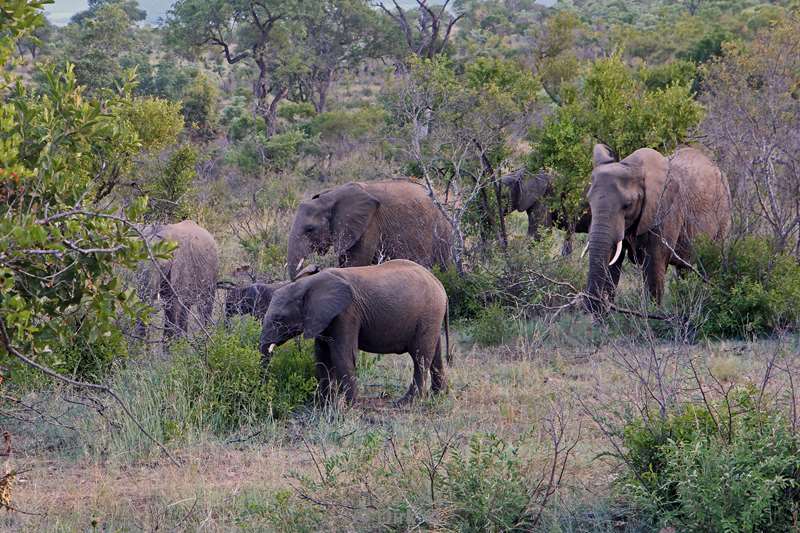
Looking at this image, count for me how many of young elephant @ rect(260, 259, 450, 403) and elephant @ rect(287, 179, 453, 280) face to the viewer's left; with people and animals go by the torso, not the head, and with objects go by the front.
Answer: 2

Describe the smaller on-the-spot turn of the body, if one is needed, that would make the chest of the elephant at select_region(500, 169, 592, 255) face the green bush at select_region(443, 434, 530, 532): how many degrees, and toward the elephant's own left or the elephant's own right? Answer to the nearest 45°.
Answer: approximately 45° to the elephant's own left

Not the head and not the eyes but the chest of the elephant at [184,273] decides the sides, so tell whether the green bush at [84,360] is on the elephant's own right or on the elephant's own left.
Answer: on the elephant's own left

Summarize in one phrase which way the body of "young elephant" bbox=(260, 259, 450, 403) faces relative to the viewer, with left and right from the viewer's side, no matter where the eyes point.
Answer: facing to the left of the viewer

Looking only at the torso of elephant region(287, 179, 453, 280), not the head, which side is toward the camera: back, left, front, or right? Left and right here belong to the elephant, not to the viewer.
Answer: left

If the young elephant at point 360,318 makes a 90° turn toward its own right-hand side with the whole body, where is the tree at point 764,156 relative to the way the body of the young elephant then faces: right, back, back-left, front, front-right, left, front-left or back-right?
front-right

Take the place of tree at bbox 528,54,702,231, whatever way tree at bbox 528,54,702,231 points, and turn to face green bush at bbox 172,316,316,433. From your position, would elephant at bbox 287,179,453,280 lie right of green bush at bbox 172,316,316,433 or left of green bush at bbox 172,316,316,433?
right

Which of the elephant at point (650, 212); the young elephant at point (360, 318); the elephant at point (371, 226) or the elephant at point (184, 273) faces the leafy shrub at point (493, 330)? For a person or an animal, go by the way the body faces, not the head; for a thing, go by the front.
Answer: the elephant at point (650, 212)

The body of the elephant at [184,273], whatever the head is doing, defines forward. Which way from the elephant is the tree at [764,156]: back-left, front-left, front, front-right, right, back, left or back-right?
back-right

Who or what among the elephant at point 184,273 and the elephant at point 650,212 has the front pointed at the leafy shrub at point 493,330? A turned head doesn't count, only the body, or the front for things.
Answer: the elephant at point 650,212

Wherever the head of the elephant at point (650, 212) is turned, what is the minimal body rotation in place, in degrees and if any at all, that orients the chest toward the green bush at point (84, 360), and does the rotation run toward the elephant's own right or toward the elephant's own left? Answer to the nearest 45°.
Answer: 0° — it already faces it

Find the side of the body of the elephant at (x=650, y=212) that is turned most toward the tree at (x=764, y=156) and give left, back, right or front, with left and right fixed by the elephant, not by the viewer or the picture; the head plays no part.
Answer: back

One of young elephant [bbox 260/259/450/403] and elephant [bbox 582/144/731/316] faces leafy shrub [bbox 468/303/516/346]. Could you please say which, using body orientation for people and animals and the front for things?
the elephant

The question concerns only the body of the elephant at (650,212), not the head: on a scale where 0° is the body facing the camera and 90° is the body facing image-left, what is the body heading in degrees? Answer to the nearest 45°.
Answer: approximately 45°
